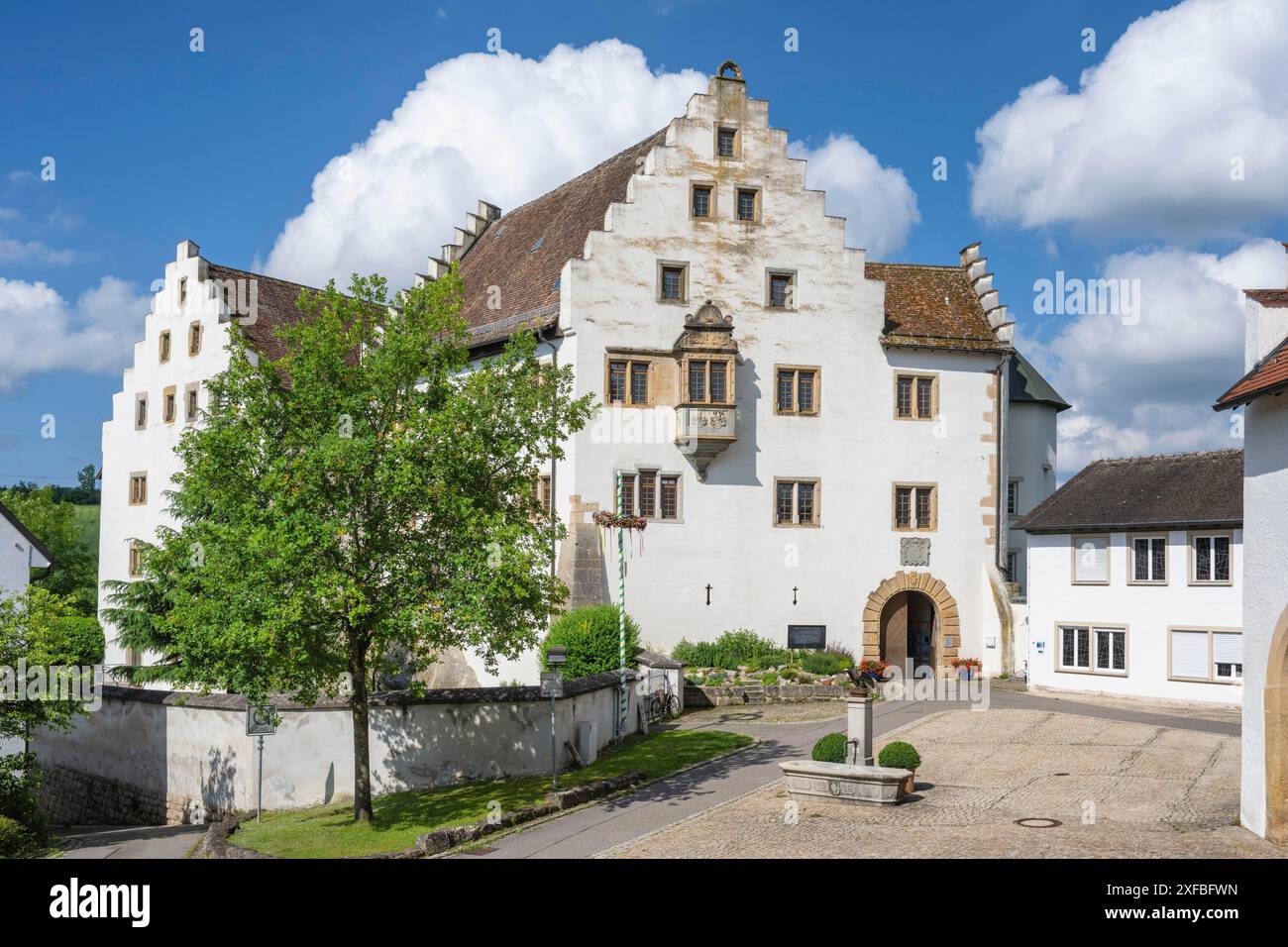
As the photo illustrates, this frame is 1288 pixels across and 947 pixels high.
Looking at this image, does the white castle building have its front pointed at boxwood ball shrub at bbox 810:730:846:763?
yes

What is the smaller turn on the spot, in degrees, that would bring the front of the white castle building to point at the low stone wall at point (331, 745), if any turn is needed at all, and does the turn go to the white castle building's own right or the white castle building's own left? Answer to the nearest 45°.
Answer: approximately 45° to the white castle building's own right

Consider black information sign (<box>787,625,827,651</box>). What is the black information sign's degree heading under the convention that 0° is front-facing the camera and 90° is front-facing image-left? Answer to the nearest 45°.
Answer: approximately 0°

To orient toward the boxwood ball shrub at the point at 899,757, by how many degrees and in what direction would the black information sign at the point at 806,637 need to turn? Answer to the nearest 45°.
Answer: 0° — it already faces it

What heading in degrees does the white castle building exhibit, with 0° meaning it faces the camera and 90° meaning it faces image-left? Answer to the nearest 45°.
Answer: approximately 0°

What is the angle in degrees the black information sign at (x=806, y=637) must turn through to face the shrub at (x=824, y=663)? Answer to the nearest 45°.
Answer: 0° — it already faces it

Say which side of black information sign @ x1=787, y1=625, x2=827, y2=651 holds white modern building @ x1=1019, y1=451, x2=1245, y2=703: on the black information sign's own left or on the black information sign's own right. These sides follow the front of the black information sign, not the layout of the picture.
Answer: on the black information sign's own left

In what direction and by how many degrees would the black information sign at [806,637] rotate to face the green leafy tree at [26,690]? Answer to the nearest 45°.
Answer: approximately 45° to its right
